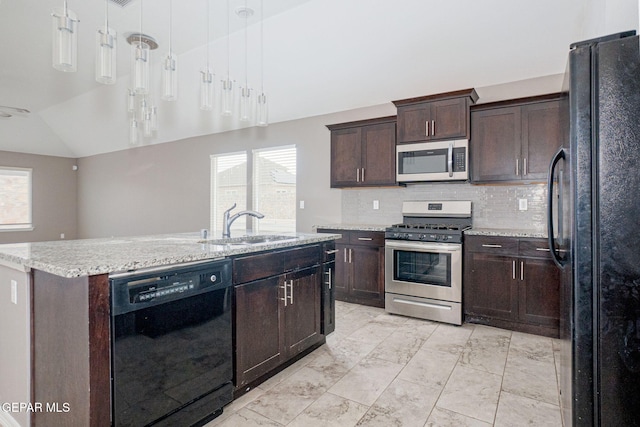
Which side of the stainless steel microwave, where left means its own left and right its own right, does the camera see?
front

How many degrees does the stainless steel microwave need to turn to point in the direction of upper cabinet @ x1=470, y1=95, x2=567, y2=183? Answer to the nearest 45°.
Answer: approximately 90° to its left

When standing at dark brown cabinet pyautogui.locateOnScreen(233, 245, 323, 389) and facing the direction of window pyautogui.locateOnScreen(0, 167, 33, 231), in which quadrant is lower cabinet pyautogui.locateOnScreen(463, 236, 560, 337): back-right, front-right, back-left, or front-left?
back-right

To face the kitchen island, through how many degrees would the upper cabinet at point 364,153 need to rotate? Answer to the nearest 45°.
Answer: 0° — it already faces it

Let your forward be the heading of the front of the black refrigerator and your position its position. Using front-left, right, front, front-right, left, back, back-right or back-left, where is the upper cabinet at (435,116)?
front-right

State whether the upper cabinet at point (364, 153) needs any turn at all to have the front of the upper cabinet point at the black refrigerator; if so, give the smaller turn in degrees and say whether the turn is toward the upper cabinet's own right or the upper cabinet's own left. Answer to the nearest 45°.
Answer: approximately 45° to the upper cabinet's own left

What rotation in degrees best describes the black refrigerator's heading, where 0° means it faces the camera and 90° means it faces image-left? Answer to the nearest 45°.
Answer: approximately 90°

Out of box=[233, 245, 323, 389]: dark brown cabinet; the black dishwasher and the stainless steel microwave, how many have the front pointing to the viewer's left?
0

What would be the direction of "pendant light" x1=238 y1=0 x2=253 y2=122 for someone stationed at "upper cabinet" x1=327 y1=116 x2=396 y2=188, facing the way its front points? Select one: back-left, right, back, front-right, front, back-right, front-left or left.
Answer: front

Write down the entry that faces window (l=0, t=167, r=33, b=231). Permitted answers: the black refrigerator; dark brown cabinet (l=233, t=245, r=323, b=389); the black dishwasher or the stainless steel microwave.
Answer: the black refrigerator

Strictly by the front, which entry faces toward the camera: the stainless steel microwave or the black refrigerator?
the stainless steel microwave

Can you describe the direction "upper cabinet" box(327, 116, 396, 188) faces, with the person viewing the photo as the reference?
facing the viewer and to the left of the viewer

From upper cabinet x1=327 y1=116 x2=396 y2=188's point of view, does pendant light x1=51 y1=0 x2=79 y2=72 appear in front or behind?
in front

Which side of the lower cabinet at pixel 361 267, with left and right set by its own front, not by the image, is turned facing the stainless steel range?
left
